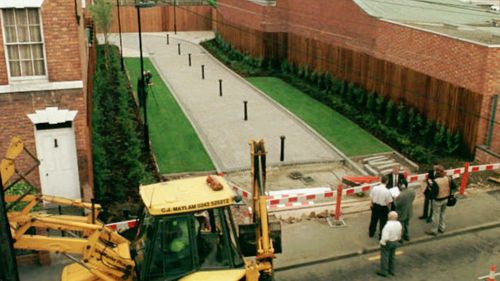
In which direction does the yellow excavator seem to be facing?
to the viewer's left

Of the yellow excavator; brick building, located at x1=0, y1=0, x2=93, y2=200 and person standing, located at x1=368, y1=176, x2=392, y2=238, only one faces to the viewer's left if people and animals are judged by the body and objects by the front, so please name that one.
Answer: the yellow excavator

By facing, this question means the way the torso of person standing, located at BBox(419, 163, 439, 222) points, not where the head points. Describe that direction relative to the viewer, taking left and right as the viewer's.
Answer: facing to the left of the viewer

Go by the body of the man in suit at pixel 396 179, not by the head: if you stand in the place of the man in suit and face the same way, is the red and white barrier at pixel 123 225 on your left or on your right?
on your right

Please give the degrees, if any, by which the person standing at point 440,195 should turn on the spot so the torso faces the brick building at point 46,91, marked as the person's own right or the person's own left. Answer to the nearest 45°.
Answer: approximately 45° to the person's own left

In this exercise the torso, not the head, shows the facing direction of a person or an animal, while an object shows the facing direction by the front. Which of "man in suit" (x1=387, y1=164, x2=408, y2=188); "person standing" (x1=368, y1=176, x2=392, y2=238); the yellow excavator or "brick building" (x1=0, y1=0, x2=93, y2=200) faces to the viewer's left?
the yellow excavator

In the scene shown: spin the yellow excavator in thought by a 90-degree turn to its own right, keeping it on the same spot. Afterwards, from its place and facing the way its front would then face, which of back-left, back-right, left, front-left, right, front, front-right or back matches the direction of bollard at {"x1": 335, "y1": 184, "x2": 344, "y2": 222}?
front-right

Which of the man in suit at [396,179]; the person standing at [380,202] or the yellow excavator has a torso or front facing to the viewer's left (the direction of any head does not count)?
the yellow excavator

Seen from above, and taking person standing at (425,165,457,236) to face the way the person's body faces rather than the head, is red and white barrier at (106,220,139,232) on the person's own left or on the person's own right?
on the person's own left

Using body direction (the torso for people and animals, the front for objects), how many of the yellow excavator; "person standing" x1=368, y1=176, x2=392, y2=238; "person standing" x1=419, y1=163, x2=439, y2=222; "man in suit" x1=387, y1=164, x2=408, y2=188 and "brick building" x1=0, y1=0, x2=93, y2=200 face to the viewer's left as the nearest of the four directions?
2

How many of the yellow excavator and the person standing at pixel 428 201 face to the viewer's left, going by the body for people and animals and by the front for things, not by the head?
2

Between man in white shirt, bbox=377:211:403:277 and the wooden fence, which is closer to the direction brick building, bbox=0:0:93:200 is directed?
the man in white shirt
